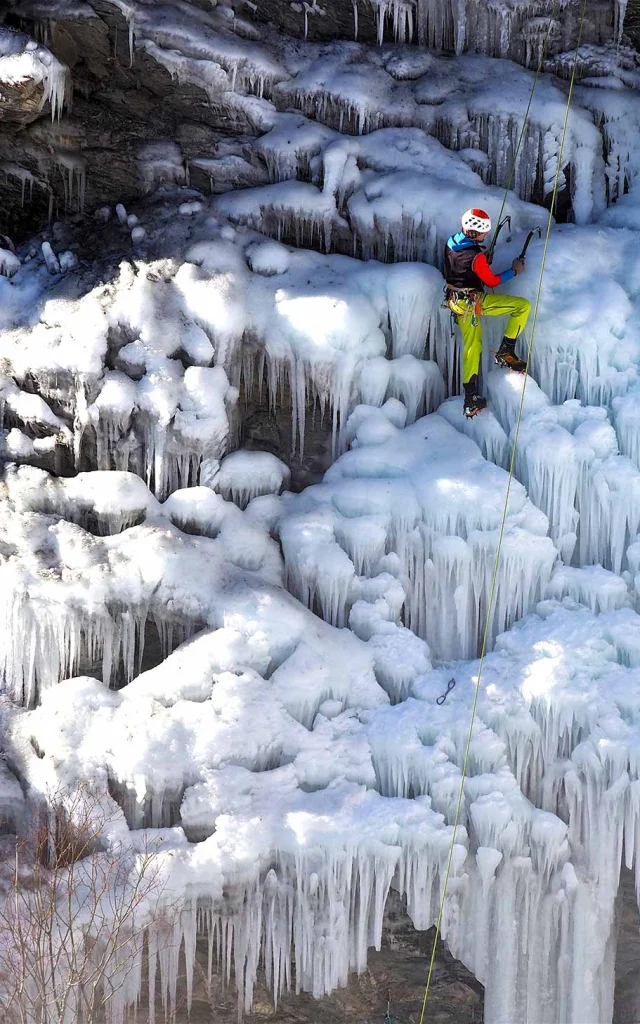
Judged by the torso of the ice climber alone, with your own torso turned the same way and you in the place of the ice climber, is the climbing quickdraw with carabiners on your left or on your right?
on your right

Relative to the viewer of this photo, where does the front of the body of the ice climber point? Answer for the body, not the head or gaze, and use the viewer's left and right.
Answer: facing away from the viewer and to the right of the viewer
